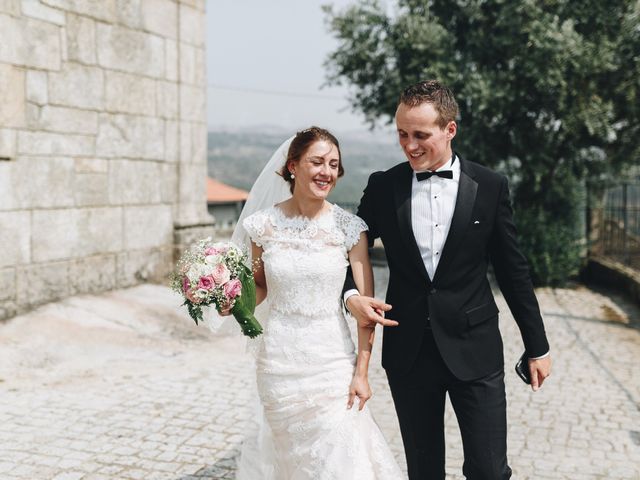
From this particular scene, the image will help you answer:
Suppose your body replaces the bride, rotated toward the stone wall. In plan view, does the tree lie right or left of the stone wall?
right

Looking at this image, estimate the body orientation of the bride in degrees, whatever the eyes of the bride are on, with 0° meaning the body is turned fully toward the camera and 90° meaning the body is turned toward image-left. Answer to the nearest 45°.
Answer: approximately 0°

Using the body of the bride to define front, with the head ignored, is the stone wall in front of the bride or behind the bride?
behind

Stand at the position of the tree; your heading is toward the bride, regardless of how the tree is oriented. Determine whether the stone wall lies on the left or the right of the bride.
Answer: right

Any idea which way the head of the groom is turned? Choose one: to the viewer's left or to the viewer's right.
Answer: to the viewer's left

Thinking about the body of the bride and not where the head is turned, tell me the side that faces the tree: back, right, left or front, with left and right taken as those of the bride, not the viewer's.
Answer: back

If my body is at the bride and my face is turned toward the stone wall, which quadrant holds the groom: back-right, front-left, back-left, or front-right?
back-right

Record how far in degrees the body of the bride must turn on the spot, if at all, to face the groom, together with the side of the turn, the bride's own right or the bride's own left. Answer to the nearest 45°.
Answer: approximately 45° to the bride's own left

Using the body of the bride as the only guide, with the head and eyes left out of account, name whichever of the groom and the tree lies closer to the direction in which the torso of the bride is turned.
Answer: the groom
